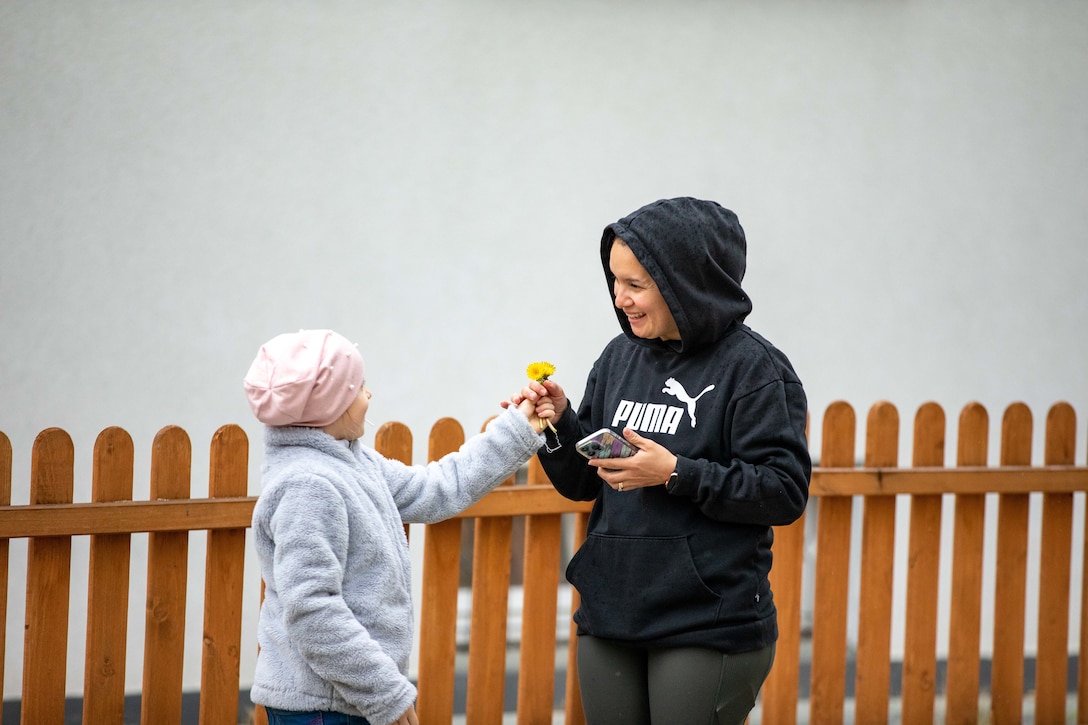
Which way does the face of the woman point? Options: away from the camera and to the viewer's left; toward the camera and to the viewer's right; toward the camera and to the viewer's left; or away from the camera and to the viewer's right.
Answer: toward the camera and to the viewer's left

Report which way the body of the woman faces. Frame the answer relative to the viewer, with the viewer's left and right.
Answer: facing the viewer and to the left of the viewer

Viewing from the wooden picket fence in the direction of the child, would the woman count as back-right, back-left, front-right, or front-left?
front-left

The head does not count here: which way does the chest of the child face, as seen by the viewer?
to the viewer's right

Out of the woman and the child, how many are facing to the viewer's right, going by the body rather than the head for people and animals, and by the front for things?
1
